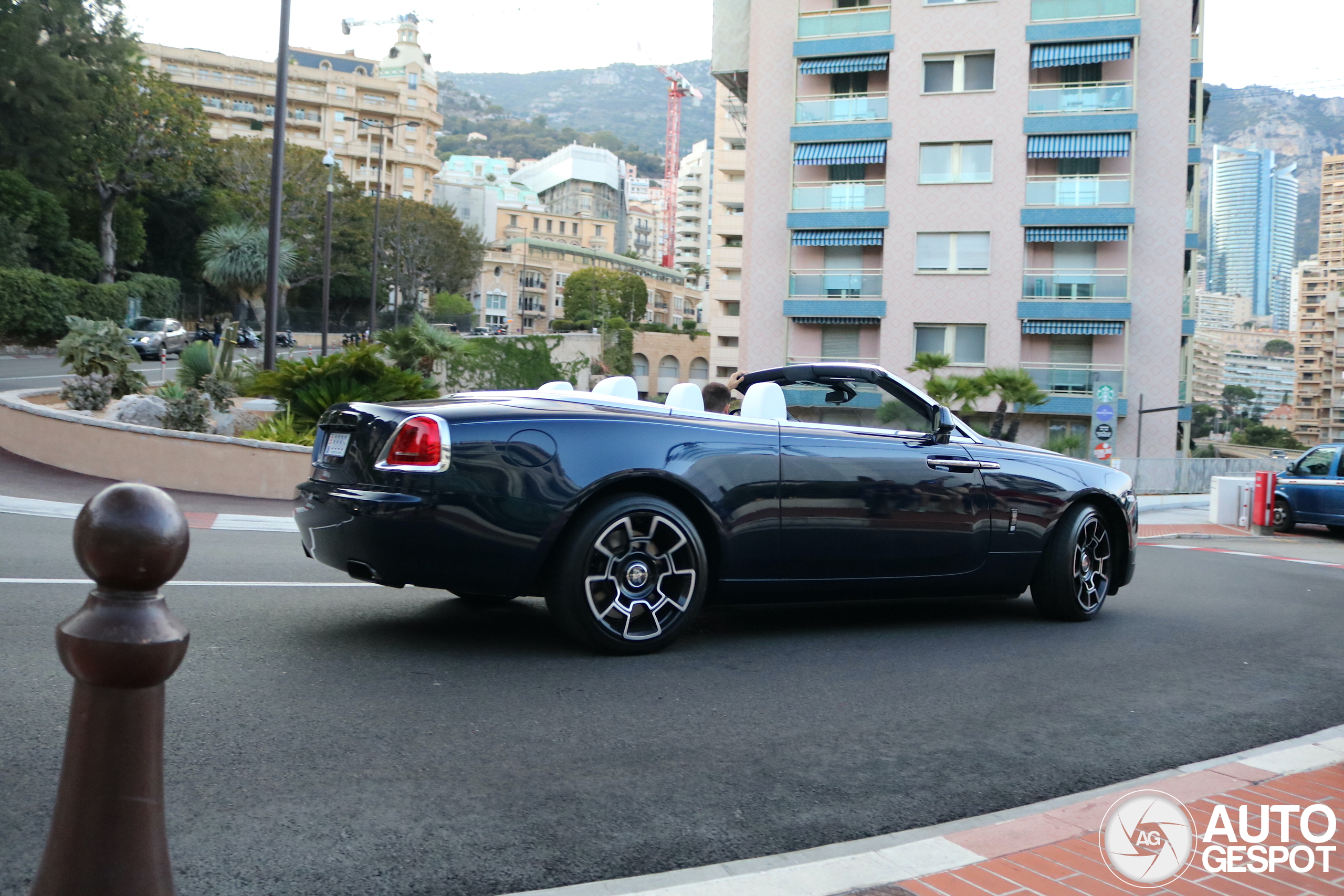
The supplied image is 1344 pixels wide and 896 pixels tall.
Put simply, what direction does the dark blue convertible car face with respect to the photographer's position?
facing away from the viewer and to the right of the viewer

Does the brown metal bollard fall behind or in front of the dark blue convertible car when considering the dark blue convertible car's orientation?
behind

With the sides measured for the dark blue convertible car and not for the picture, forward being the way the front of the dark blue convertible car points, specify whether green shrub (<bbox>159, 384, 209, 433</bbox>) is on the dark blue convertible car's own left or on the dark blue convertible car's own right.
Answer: on the dark blue convertible car's own left

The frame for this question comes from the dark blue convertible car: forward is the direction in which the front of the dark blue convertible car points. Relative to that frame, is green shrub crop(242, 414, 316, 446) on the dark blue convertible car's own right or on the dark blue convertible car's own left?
on the dark blue convertible car's own left

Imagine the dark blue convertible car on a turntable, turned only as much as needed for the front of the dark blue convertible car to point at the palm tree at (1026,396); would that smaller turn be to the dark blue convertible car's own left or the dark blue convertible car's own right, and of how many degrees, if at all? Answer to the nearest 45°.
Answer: approximately 45° to the dark blue convertible car's own left

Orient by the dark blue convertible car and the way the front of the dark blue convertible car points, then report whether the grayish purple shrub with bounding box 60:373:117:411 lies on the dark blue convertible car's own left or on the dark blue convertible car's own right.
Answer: on the dark blue convertible car's own left

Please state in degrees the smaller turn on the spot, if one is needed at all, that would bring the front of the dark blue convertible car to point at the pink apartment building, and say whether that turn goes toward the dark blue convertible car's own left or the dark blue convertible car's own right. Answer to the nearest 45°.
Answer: approximately 45° to the dark blue convertible car's own left

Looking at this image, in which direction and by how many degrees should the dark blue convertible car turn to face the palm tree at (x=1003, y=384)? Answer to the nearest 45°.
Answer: approximately 45° to its left

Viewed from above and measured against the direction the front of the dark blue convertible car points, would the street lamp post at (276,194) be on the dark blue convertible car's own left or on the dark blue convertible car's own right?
on the dark blue convertible car's own left
